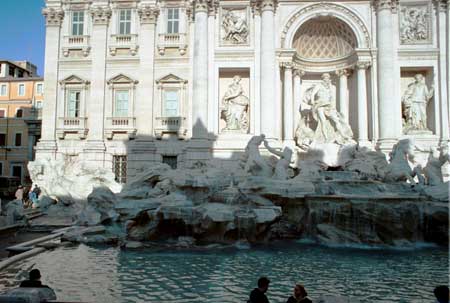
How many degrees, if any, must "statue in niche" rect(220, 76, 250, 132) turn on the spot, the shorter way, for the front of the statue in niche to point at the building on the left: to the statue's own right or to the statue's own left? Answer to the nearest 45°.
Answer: approximately 135° to the statue's own right

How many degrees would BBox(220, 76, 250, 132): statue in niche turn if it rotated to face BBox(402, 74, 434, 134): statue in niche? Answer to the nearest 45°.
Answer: approximately 90° to its left

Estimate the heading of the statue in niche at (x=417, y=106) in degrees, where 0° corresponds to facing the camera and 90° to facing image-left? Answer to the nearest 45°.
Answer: approximately 0°

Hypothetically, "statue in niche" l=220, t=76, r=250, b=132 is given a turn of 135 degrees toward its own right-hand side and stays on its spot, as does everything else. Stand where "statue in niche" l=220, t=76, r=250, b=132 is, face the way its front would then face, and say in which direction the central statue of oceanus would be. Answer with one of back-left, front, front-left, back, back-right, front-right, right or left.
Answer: back-right

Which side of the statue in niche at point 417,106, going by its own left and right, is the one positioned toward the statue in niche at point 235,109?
right

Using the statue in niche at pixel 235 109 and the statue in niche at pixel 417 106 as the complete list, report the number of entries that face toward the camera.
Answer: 2

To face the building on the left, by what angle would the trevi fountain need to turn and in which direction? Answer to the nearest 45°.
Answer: approximately 135° to its right

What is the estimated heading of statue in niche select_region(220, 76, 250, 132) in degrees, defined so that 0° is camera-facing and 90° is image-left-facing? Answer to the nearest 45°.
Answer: approximately 0°
